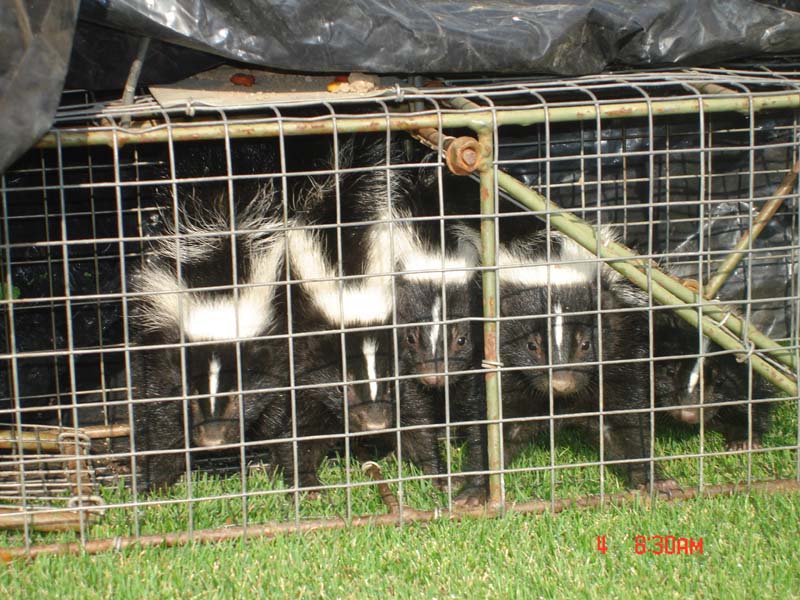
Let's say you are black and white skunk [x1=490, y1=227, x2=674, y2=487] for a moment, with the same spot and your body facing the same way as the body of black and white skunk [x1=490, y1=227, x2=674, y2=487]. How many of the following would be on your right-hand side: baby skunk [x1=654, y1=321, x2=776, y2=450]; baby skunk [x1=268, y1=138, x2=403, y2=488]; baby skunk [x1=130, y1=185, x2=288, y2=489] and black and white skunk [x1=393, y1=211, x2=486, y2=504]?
3

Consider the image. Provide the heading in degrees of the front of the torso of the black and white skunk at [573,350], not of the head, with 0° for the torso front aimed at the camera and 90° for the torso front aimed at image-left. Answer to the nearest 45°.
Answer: approximately 0°

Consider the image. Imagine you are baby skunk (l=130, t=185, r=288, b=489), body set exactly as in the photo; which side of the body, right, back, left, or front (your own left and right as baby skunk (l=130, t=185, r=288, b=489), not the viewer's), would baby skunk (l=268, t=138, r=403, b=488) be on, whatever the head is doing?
left

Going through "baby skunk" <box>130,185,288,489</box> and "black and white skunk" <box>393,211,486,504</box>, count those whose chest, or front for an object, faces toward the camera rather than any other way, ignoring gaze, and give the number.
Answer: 2

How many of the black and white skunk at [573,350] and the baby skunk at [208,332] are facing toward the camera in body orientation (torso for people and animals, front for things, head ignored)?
2

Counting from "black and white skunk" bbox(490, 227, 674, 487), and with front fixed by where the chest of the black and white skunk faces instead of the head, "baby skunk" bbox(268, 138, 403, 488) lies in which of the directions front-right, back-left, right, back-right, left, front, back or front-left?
right

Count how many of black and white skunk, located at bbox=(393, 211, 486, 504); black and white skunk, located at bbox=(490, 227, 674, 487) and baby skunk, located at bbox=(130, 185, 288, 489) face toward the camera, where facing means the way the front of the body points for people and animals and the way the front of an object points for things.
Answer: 3

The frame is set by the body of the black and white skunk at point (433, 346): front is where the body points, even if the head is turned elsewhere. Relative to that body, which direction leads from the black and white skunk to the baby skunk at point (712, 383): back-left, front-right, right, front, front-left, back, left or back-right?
left

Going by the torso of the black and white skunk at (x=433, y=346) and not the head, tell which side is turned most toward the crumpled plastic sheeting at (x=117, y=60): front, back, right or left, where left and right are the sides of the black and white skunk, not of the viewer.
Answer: right

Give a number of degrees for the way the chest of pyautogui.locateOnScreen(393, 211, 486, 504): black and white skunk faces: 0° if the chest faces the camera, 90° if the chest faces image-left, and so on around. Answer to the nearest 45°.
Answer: approximately 0°

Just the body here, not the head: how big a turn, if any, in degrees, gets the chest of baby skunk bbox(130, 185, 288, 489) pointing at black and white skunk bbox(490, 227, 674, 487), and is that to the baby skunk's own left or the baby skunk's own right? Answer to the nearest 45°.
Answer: approximately 90° to the baby skunk's own left
